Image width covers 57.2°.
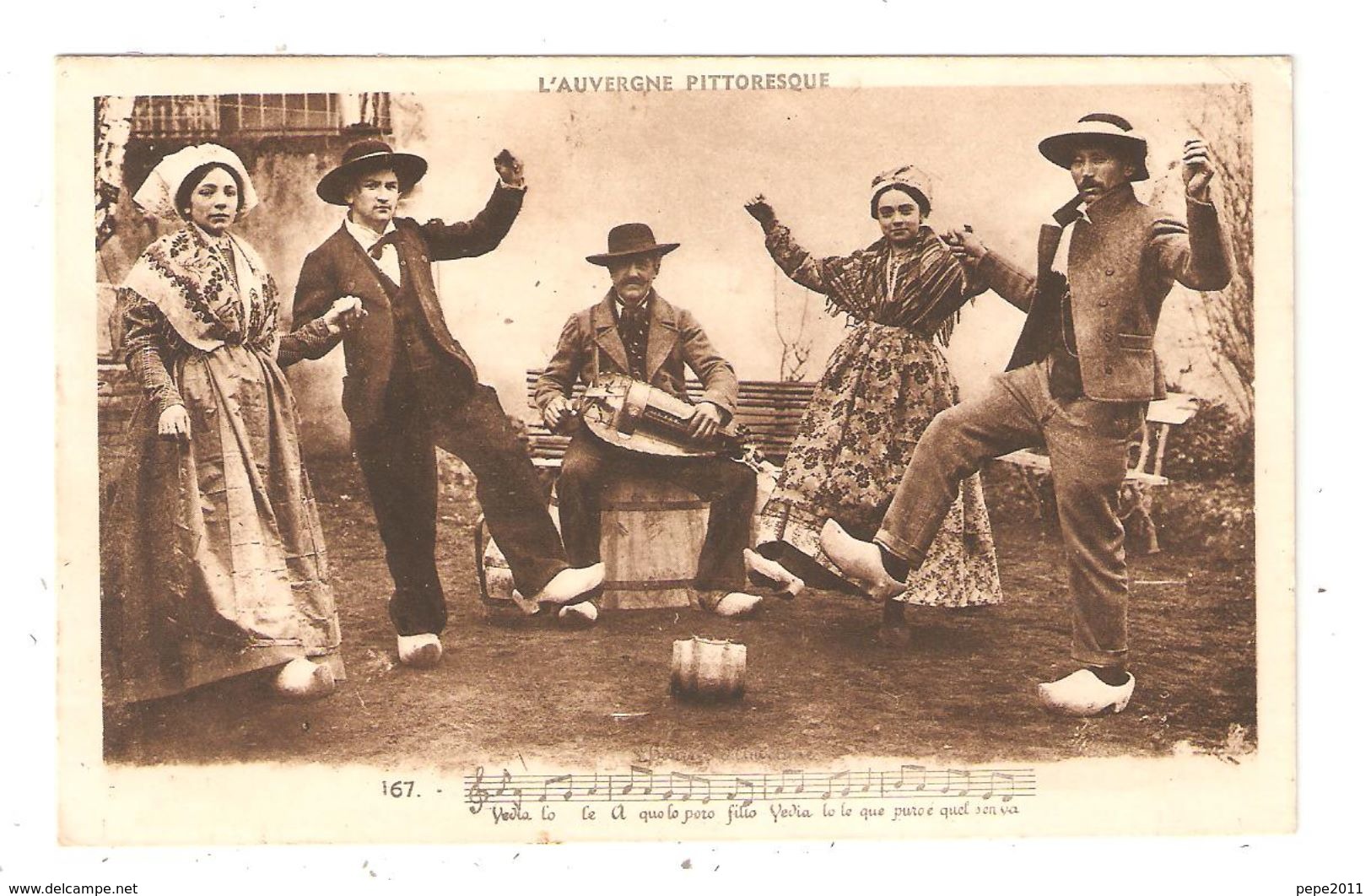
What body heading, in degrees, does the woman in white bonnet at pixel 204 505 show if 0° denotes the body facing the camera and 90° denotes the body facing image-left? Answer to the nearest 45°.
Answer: approximately 315°

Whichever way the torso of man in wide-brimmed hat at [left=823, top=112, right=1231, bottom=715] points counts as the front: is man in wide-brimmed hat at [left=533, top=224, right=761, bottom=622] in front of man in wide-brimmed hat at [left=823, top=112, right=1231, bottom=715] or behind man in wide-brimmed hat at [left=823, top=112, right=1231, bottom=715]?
in front

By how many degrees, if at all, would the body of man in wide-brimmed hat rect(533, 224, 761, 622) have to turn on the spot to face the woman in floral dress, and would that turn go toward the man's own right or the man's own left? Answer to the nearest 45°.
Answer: approximately 90° to the man's own left

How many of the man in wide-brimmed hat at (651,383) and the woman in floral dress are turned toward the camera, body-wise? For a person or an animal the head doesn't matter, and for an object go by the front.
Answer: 2

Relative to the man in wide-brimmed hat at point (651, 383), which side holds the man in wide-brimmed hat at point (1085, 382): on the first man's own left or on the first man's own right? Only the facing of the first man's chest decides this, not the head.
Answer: on the first man's own left

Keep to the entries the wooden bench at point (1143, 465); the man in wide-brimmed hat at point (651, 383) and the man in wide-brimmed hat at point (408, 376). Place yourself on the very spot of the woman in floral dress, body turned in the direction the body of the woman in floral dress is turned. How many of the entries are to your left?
1

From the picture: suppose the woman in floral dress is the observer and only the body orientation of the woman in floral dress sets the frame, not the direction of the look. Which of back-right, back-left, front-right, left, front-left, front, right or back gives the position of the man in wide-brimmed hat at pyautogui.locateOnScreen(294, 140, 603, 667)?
right

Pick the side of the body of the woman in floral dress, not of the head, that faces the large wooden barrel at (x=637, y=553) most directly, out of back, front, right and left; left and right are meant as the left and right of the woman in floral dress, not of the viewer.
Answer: right

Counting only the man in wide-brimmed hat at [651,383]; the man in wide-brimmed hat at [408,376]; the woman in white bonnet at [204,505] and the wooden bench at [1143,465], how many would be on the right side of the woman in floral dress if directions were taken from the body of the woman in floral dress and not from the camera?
3
